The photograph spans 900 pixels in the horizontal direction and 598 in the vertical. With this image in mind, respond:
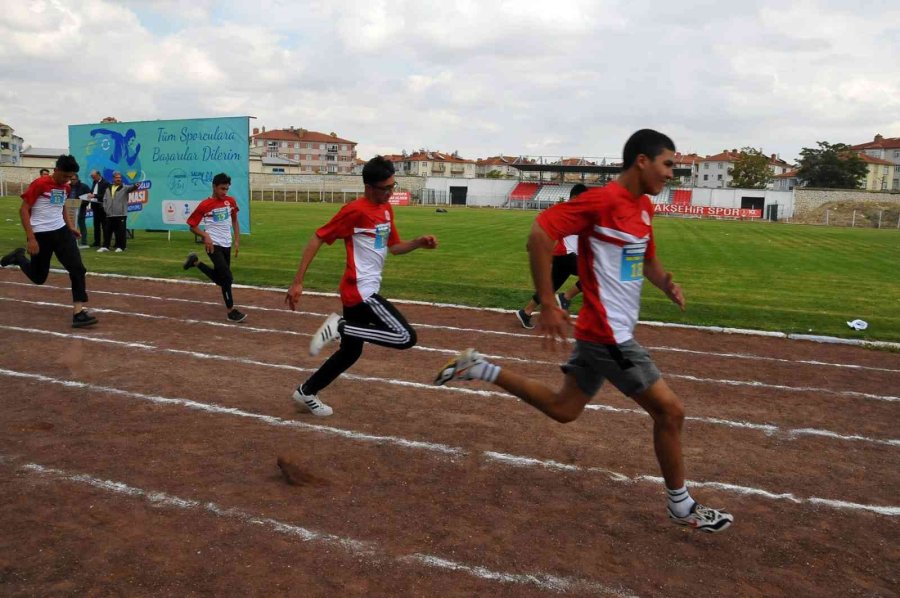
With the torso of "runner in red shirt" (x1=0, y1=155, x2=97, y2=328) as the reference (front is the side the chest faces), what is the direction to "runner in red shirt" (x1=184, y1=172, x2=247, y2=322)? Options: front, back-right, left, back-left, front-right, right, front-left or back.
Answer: front-left

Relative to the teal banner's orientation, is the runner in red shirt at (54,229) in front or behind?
in front

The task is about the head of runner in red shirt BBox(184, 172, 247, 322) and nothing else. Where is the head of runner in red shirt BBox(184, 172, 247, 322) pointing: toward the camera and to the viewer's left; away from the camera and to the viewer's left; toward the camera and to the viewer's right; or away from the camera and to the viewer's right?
toward the camera and to the viewer's right

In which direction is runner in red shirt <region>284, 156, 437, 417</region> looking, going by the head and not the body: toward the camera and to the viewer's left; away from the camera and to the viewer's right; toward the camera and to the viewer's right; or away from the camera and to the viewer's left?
toward the camera and to the viewer's right

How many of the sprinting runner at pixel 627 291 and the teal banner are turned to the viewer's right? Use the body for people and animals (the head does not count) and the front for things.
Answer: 1

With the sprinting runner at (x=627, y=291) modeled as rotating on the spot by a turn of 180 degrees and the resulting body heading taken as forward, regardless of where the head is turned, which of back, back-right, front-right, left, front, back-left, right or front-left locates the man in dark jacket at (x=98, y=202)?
front-right

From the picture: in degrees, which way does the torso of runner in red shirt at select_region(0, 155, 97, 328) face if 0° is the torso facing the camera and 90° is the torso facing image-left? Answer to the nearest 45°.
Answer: approximately 315°

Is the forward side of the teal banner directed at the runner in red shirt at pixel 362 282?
yes

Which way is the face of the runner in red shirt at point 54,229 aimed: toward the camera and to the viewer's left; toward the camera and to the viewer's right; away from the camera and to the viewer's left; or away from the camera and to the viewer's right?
toward the camera and to the viewer's right

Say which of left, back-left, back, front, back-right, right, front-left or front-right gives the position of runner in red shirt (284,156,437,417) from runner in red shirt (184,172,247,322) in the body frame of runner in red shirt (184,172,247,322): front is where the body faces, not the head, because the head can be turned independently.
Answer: front-right

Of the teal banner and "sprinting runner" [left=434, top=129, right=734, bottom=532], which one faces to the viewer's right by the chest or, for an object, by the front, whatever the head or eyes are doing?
the sprinting runner

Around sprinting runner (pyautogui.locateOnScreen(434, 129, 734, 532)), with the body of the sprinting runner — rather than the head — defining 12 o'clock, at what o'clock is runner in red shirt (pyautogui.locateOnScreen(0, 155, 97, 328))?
The runner in red shirt is roughly at 7 o'clock from the sprinting runner.

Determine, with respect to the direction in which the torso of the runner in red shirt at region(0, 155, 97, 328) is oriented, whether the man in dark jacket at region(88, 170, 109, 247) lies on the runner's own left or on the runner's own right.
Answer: on the runner's own left

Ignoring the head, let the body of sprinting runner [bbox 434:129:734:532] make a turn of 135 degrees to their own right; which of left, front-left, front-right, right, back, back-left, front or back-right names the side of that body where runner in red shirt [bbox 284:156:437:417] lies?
right

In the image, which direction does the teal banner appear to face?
toward the camera

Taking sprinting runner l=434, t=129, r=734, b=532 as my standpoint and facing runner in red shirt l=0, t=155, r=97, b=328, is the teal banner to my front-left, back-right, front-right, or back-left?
front-right

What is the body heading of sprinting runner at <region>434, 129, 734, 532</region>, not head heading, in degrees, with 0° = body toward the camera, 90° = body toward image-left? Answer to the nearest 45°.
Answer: approximately 270°

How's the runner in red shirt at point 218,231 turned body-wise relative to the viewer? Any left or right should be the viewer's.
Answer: facing the viewer and to the right of the viewer

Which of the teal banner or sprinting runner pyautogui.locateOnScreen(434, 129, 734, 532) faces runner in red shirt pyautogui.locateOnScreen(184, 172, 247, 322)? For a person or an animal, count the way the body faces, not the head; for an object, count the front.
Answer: the teal banner
